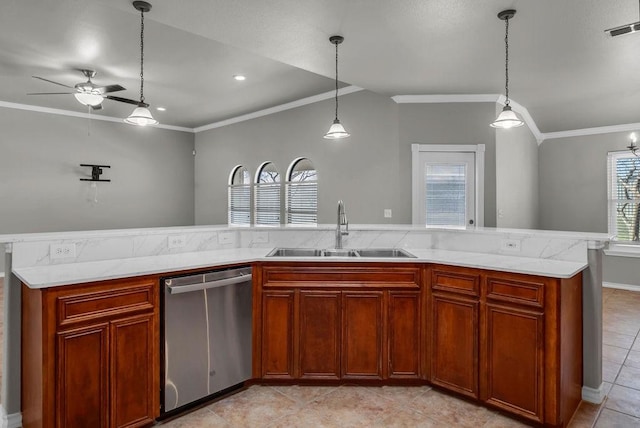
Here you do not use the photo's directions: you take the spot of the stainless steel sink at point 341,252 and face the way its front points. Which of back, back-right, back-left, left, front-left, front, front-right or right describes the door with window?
back-left

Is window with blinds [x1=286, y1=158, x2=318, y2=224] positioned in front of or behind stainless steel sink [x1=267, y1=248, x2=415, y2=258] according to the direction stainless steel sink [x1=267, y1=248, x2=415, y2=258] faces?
behind

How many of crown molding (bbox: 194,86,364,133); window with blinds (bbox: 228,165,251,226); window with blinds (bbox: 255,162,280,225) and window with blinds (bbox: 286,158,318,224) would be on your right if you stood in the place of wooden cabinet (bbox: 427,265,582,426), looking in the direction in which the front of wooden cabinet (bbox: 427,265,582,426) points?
4

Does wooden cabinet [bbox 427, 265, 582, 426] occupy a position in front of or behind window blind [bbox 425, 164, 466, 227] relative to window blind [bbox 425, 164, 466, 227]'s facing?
in front

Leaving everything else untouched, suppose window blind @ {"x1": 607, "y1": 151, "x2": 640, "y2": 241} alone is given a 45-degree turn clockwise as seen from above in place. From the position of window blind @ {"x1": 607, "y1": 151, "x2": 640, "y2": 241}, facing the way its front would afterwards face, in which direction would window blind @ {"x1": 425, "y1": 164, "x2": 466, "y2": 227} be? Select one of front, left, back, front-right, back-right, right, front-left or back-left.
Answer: front

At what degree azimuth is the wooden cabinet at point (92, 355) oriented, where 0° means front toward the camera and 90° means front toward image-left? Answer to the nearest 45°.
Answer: approximately 315°

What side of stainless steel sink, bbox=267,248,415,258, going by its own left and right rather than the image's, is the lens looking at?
front

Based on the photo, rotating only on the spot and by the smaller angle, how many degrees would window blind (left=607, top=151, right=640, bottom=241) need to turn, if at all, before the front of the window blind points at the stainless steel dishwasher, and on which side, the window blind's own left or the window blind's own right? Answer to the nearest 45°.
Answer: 0° — it already faces it

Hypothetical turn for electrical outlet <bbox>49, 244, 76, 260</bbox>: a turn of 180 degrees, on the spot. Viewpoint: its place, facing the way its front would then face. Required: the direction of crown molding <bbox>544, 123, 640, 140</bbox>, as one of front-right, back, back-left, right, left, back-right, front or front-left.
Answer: right

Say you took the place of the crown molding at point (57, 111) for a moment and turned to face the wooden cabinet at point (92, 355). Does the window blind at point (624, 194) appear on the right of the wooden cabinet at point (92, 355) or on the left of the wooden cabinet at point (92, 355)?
left

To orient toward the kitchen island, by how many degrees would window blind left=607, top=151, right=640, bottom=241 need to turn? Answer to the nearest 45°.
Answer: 0° — it already faces it

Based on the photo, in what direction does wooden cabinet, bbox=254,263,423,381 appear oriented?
toward the camera

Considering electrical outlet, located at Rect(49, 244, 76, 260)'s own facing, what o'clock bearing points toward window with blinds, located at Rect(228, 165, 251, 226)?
The window with blinds is roughly at 7 o'clock from the electrical outlet.
